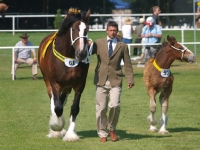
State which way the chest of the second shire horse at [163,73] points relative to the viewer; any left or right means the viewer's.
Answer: facing the viewer

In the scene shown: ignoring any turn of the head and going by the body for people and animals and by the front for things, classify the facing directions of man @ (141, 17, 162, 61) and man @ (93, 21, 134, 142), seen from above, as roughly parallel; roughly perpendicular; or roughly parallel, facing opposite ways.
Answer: roughly parallel

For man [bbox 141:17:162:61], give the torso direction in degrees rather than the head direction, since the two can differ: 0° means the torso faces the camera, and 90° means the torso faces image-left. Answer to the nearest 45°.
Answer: approximately 0°

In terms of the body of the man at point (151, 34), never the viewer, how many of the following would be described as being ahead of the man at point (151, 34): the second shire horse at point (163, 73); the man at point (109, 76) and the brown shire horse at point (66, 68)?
3

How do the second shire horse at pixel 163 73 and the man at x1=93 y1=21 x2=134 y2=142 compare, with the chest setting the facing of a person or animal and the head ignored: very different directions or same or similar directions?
same or similar directions

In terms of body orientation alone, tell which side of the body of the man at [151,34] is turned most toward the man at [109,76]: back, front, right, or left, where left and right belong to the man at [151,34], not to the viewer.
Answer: front

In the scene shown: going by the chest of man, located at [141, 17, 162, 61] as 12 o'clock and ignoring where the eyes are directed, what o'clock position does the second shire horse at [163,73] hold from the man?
The second shire horse is roughly at 12 o'clock from the man.

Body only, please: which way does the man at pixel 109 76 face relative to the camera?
toward the camera

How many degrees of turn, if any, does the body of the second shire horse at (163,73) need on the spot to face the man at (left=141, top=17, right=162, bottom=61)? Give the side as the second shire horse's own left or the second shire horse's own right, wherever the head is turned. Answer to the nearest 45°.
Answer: approximately 180°

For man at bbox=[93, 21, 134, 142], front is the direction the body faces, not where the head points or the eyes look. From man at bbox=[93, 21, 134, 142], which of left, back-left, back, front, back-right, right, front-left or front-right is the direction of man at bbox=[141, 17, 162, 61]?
back
